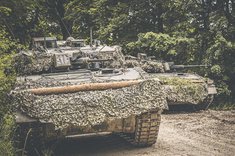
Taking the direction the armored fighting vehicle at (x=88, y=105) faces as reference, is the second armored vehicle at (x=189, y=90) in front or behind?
behind
